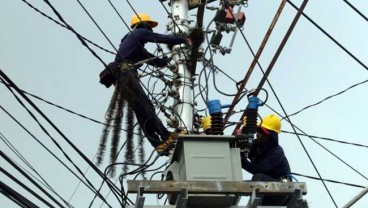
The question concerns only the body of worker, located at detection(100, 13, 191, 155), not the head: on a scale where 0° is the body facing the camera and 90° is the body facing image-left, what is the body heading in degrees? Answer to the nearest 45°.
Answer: approximately 270°

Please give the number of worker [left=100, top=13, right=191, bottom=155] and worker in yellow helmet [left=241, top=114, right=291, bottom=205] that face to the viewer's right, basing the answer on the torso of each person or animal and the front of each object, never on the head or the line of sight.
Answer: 1

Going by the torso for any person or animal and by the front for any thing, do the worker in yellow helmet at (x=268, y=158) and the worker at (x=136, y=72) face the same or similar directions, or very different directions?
very different directions

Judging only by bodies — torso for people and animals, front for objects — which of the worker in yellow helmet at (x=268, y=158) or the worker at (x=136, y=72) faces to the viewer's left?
the worker in yellow helmet

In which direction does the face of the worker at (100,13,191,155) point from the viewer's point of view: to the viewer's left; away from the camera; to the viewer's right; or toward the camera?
to the viewer's right

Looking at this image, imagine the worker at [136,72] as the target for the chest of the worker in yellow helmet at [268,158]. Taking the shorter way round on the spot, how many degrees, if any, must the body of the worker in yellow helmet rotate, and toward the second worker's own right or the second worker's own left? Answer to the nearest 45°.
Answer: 0° — they already face them

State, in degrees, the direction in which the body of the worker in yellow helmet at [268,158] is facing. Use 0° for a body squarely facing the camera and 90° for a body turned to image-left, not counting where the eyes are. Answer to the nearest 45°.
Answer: approximately 90°
